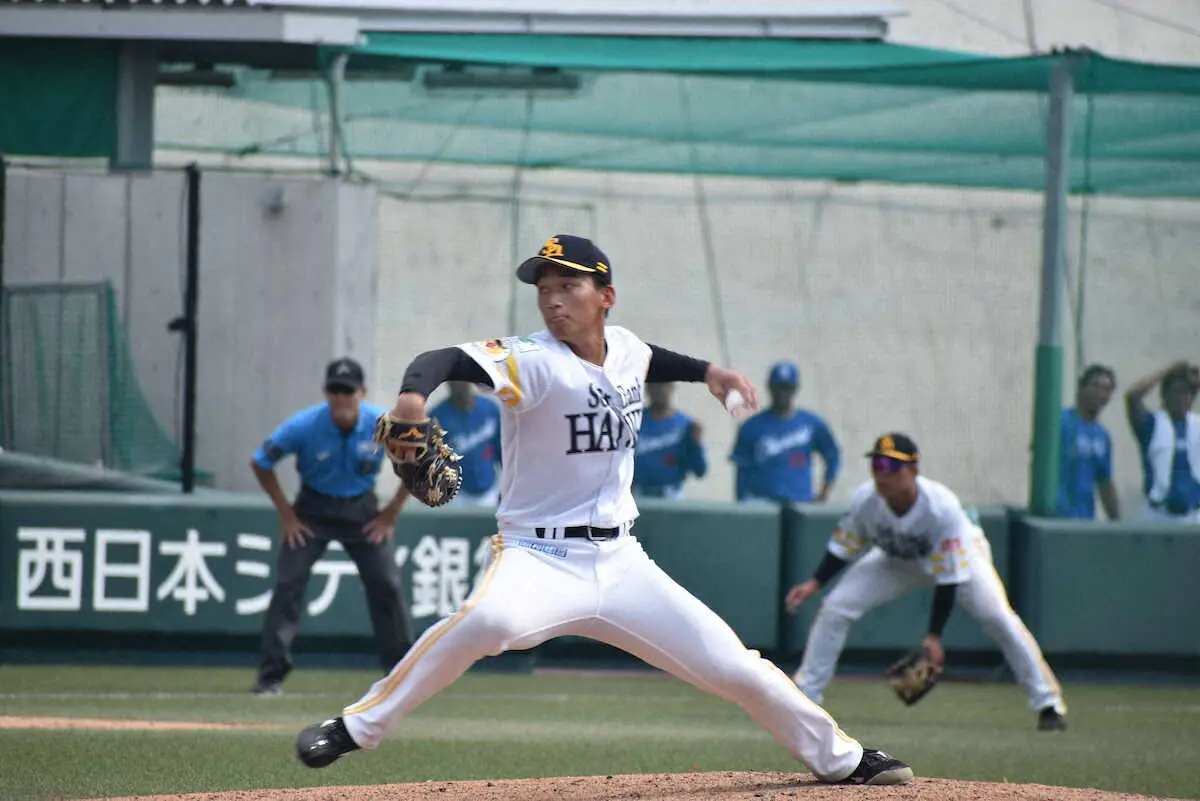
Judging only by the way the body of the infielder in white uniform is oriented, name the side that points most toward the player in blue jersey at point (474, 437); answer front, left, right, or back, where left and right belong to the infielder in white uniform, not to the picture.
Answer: right

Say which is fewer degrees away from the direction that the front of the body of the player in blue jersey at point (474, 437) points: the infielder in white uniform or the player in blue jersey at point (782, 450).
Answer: the infielder in white uniform

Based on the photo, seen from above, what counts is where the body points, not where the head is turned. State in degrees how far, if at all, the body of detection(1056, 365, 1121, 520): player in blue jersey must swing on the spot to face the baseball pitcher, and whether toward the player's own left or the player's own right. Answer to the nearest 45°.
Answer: approximately 45° to the player's own right

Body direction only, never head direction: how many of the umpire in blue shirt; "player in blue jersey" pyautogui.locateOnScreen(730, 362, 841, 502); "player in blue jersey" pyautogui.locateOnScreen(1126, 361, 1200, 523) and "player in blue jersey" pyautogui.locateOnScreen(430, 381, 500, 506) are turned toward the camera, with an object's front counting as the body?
4

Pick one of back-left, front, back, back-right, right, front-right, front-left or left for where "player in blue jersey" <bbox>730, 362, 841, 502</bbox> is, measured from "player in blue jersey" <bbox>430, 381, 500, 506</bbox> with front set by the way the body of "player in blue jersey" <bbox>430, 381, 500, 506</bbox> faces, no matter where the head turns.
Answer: left

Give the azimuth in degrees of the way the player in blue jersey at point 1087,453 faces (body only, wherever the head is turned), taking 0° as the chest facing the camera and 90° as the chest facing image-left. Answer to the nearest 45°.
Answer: approximately 315°

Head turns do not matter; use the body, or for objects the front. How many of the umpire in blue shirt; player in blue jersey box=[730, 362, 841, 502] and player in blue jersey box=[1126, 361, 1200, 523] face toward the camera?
3

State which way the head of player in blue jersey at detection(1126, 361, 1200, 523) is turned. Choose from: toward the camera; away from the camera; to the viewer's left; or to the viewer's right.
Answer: toward the camera

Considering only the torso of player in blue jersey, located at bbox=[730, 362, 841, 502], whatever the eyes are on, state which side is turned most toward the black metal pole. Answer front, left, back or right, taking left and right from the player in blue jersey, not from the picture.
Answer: right

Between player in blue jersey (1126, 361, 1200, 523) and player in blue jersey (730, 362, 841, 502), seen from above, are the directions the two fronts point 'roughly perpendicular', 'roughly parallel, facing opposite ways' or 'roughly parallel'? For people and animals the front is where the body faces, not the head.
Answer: roughly parallel

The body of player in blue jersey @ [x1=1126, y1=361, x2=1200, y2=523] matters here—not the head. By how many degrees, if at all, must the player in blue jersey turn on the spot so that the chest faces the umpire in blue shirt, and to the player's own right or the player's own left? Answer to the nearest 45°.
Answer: approximately 45° to the player's own right

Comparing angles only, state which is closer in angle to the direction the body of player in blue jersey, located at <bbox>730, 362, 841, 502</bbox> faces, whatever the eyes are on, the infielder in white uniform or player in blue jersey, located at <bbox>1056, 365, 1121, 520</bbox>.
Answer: the infielder in white uniform

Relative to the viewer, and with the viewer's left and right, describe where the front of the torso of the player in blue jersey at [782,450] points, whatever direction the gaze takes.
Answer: facing the viewer

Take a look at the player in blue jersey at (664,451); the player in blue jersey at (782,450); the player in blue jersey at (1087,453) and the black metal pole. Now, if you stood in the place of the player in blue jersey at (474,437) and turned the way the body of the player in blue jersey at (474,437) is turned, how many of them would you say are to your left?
3

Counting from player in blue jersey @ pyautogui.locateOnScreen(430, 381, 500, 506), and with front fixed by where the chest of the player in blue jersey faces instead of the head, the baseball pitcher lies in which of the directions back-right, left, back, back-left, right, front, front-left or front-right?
front

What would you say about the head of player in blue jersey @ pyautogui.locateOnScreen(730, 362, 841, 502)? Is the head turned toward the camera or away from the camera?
toward the camera

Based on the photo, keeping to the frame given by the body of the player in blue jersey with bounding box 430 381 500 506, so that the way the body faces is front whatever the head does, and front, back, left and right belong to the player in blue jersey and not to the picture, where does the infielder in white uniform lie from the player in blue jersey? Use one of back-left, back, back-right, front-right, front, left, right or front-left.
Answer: front-left

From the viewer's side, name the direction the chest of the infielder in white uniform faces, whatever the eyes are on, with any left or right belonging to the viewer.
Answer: facing the viewer and to the left of the viewer

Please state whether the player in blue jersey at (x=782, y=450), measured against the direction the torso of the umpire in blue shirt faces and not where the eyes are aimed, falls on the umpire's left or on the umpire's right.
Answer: on the umpire's left

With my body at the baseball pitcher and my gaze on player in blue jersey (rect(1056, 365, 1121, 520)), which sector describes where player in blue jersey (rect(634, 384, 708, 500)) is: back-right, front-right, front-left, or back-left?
front-left
